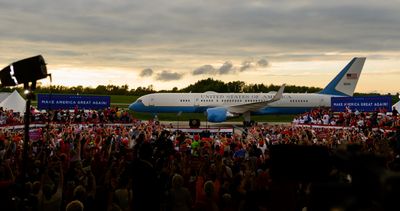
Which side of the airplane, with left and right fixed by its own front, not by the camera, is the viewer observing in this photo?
left
